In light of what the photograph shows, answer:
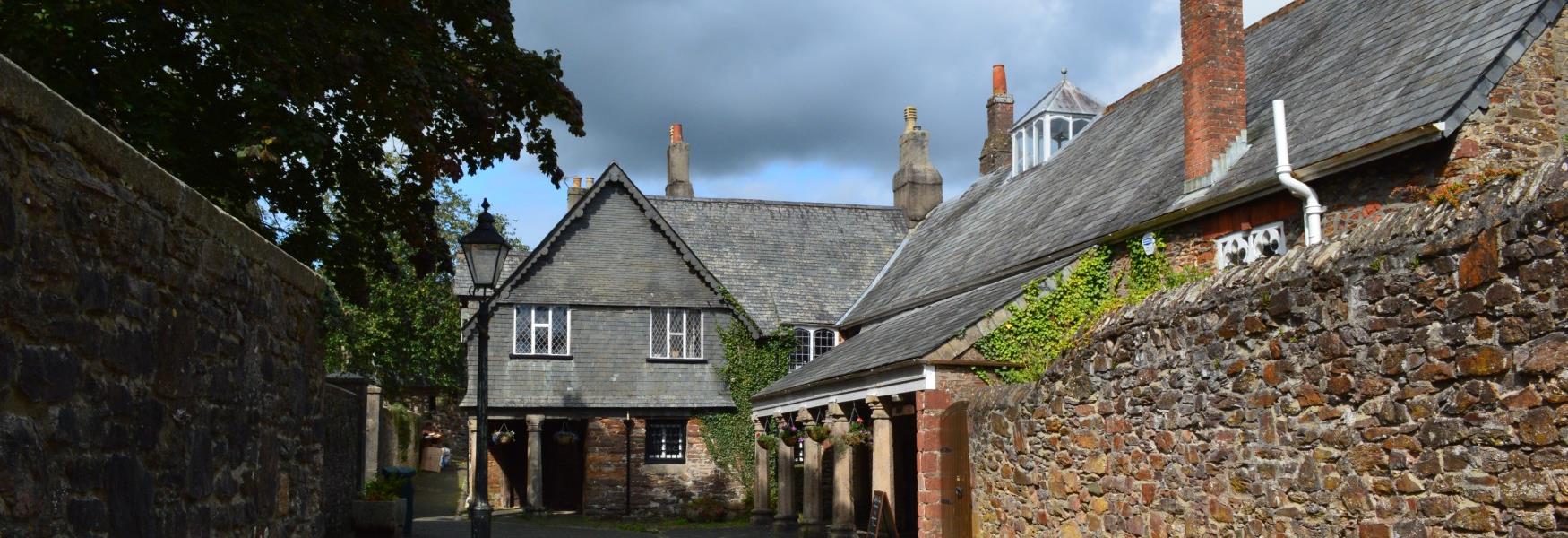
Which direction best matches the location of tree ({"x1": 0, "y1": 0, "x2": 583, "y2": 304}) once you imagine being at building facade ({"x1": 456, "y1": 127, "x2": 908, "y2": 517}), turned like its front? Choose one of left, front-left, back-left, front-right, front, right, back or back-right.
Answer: front

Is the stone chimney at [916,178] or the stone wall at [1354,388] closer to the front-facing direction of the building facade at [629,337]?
the stone wall

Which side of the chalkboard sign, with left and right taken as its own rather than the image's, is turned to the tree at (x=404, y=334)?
right

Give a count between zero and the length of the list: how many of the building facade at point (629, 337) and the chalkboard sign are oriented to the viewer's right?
0

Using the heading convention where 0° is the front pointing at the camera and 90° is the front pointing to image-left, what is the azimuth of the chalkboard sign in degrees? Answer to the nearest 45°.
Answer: approximately 45°

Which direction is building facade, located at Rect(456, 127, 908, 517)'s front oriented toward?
toward the camera

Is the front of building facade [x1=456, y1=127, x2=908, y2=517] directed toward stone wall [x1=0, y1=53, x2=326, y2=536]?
yes

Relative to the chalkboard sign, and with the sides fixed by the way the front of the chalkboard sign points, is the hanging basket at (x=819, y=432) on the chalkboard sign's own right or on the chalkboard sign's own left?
on the chalkboard sign's own right

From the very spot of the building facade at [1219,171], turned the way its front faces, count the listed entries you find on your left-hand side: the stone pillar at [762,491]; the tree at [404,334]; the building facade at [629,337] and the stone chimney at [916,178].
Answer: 0

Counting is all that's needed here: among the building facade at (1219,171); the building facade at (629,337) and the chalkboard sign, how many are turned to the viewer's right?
0

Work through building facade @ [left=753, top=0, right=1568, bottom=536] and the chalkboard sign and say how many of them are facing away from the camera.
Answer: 0

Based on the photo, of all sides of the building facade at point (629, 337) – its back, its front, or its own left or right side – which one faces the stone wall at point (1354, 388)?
front

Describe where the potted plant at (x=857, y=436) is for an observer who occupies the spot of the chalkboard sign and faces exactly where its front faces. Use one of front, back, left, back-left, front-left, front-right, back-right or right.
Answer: back-right

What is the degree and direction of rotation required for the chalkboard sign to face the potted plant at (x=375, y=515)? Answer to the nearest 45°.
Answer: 0° — it already faces it

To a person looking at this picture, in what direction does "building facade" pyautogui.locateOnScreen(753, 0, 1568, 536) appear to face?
facing the viewer and to the left of the viewer

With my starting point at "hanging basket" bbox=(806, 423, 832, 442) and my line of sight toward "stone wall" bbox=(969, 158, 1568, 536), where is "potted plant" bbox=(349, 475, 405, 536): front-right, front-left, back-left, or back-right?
front-right
